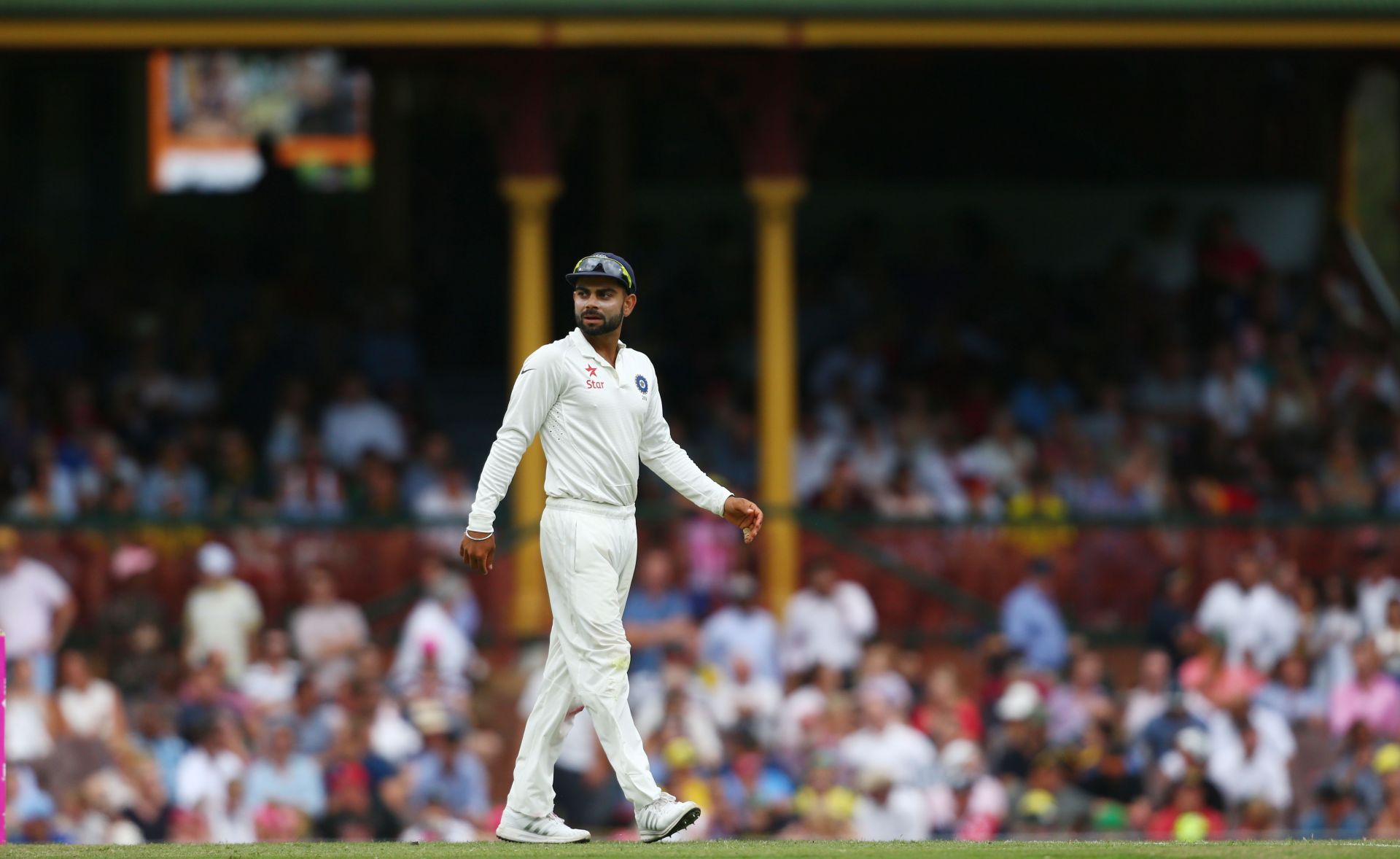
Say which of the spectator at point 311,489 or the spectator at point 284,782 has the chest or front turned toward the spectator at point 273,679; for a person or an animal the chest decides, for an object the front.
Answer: the spectator at point 311,489

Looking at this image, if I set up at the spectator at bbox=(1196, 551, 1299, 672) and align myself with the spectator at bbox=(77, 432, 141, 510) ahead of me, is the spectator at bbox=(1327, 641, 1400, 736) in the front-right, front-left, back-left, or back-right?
back-left

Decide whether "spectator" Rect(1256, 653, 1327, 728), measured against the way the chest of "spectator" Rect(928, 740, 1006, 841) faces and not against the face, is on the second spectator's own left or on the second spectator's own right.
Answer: on the second spectator's own left

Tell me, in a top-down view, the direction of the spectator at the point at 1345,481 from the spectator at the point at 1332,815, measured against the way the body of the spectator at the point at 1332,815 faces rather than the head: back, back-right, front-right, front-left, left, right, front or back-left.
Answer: back

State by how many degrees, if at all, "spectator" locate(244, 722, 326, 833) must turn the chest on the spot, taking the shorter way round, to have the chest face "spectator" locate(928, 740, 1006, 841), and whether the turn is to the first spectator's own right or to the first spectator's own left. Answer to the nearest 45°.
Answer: approximately 90° to the first spectator's own left

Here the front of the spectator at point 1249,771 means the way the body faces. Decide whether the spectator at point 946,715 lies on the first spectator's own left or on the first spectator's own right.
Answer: on the first spectator's own right
